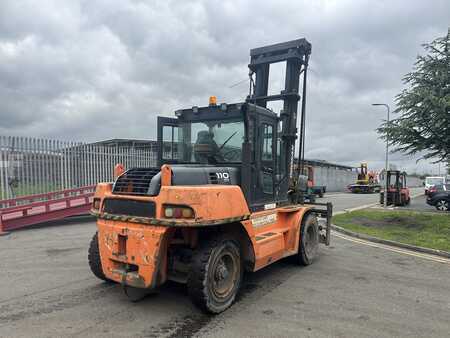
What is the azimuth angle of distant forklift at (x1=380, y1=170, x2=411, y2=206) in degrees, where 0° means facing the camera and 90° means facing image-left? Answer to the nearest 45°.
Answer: approximately 45°

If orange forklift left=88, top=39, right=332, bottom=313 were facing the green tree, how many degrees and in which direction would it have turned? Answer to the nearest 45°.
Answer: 0° — it already faces it

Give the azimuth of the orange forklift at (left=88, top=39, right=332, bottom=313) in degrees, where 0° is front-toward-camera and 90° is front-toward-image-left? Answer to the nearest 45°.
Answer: approximately 225°

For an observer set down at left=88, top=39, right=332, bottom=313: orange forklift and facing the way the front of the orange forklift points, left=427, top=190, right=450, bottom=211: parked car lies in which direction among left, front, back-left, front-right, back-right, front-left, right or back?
front

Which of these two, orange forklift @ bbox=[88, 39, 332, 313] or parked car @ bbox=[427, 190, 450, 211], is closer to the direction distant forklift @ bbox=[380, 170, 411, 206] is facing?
the orange forklift

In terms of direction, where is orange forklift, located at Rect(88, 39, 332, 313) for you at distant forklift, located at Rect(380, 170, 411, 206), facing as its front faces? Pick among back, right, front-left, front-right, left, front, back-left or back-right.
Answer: front-left

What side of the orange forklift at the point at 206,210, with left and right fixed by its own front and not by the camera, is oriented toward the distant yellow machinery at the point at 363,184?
front

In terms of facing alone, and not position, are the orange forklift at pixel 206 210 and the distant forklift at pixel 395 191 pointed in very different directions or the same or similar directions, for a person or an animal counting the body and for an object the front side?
very different directions

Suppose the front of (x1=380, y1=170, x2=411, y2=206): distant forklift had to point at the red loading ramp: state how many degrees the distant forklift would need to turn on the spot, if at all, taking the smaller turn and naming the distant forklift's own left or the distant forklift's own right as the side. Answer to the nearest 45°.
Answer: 0° — it already faces it

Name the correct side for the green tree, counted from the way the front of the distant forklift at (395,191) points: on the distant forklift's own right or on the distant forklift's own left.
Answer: on the distant forklift's own left

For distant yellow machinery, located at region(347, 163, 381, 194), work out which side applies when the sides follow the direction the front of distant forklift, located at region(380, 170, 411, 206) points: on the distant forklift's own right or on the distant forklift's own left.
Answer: on the distant forklift's own right

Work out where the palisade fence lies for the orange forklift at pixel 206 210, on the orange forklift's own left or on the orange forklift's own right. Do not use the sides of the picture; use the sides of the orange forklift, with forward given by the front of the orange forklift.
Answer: on the orange forklift's own left

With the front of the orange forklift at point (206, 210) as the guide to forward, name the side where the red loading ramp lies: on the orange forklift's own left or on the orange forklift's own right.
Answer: on the orange forklift's own left

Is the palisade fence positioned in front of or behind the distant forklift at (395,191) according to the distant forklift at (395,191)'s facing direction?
in front
